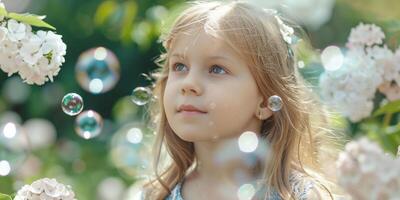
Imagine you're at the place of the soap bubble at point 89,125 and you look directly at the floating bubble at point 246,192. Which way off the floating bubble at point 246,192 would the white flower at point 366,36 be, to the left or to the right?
left

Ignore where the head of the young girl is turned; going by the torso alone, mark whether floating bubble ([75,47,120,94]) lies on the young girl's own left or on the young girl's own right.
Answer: on the young girl's own right

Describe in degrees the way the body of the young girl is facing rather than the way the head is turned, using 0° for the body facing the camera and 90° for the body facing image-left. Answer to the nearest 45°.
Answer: approximately 45°

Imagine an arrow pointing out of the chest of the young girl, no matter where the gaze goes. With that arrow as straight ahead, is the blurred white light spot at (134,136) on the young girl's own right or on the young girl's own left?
on the young girl's own right

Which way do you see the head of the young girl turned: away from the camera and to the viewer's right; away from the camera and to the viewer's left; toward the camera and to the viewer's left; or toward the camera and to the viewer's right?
toward the camera and to the viewer's left

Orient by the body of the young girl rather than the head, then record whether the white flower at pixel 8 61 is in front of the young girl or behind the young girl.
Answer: in front
